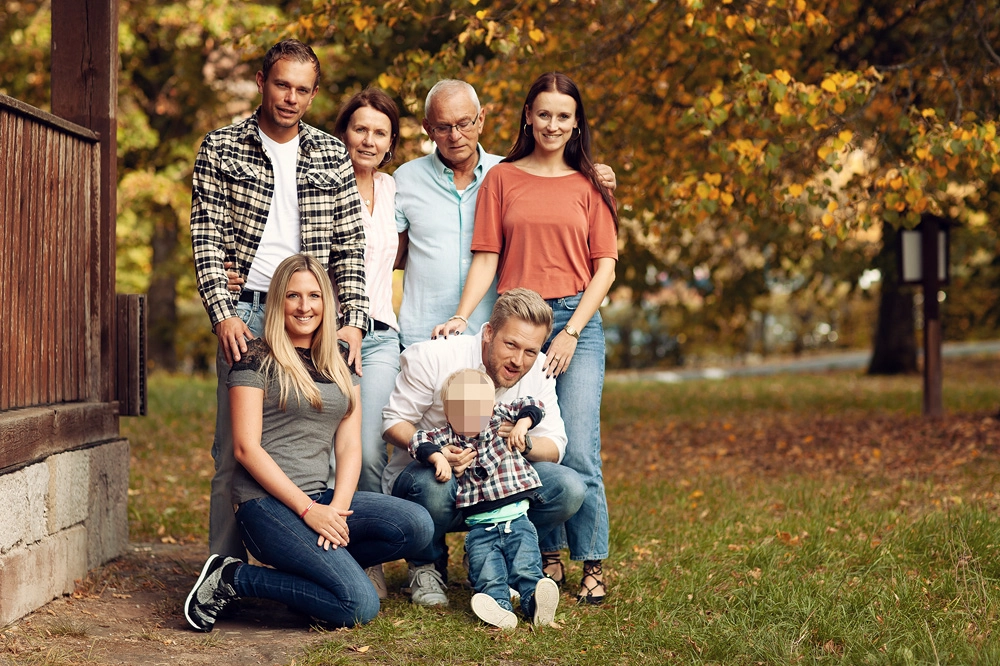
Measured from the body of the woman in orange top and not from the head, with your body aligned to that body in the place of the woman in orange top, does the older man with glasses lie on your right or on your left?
on your right

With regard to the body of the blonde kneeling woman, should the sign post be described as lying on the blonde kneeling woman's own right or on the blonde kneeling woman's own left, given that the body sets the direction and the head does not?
on the blonde kneeling woman's own left

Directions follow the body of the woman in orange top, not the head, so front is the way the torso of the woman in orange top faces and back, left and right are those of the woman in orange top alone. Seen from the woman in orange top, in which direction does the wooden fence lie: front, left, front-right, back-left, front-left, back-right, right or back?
right

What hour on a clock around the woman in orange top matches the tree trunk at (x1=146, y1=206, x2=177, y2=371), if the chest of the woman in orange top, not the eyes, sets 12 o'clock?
The tree trunk is roughly at 5 o'clock from the woman in orange top.

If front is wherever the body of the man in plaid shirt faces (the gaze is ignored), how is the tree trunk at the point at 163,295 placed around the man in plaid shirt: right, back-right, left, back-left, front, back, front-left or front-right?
back

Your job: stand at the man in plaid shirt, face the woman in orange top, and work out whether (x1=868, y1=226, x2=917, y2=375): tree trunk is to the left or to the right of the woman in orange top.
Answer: left

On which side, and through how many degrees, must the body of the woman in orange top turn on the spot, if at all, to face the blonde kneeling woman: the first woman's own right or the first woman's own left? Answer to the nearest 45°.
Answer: approximately 90° to the first woman's own right

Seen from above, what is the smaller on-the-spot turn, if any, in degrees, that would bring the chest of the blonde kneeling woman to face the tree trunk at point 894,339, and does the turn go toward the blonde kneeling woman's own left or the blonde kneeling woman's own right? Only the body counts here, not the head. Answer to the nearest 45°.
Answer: approximately 90° to the blonde kneeling woman's own left

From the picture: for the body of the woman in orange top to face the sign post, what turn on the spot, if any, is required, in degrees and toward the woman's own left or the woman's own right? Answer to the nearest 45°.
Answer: approximately 135° to the woman's own left
